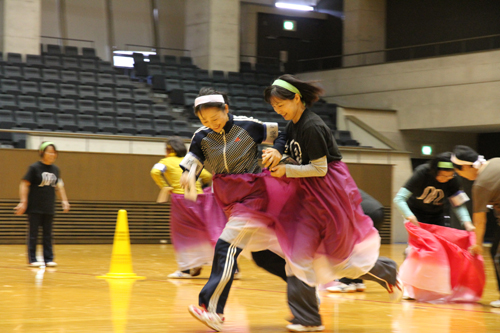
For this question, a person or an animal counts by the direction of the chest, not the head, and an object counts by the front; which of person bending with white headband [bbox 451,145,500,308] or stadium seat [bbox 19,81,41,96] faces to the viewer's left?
the person bending with white headband

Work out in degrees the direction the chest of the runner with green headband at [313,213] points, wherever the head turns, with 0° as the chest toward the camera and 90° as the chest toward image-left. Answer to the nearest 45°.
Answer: approximately 90°

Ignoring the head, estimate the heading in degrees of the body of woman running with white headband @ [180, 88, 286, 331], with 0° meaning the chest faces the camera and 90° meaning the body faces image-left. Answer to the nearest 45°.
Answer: approximately 45°

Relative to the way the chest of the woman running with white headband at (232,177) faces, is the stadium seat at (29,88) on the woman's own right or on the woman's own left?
on the woman's own right

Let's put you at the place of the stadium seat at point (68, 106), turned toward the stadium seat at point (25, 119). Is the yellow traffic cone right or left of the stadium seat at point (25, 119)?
left

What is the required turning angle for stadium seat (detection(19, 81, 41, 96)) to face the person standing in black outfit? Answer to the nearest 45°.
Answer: approximately 45° to its right

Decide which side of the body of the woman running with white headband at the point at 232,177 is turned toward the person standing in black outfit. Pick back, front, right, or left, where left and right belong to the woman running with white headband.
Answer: right

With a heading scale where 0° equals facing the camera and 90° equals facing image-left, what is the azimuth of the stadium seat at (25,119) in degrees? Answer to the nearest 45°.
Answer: approximately 315°

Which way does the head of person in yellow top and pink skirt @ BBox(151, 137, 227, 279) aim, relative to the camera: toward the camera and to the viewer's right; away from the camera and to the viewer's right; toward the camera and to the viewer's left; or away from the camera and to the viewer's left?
away from the camera and to the viewer's left

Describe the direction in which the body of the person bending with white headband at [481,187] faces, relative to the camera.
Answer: to the viewer's left
